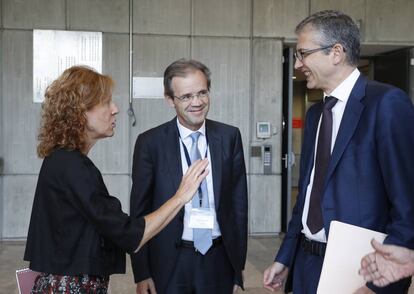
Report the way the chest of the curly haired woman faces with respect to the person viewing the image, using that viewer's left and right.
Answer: facing to the right of the viewer

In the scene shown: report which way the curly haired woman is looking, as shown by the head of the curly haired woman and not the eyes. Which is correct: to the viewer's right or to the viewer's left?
to the viewer's right

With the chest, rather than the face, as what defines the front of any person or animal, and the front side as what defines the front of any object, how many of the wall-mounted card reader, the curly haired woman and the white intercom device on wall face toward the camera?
2

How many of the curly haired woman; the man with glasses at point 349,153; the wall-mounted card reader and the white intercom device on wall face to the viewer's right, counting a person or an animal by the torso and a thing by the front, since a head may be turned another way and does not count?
1

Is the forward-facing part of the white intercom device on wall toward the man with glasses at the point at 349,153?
yes

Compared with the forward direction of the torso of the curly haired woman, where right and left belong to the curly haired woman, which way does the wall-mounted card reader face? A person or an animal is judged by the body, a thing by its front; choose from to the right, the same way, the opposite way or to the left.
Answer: to the right

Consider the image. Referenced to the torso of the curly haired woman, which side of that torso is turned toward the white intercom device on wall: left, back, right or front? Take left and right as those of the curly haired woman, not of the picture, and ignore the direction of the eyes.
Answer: front

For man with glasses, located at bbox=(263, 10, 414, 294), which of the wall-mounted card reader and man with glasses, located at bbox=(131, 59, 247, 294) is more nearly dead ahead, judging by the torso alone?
the man with glasses

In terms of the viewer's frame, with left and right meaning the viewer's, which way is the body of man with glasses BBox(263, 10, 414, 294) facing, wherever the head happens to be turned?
facing the viewer and to the left of the viewer

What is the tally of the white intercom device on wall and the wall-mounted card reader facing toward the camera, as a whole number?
2

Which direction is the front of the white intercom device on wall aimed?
toward the camera

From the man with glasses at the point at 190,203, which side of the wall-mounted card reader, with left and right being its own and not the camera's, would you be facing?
front

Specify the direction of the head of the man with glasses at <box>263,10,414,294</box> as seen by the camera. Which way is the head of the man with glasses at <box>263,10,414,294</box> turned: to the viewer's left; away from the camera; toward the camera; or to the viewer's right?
to the viewer's left

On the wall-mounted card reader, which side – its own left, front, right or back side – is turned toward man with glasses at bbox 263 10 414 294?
front
